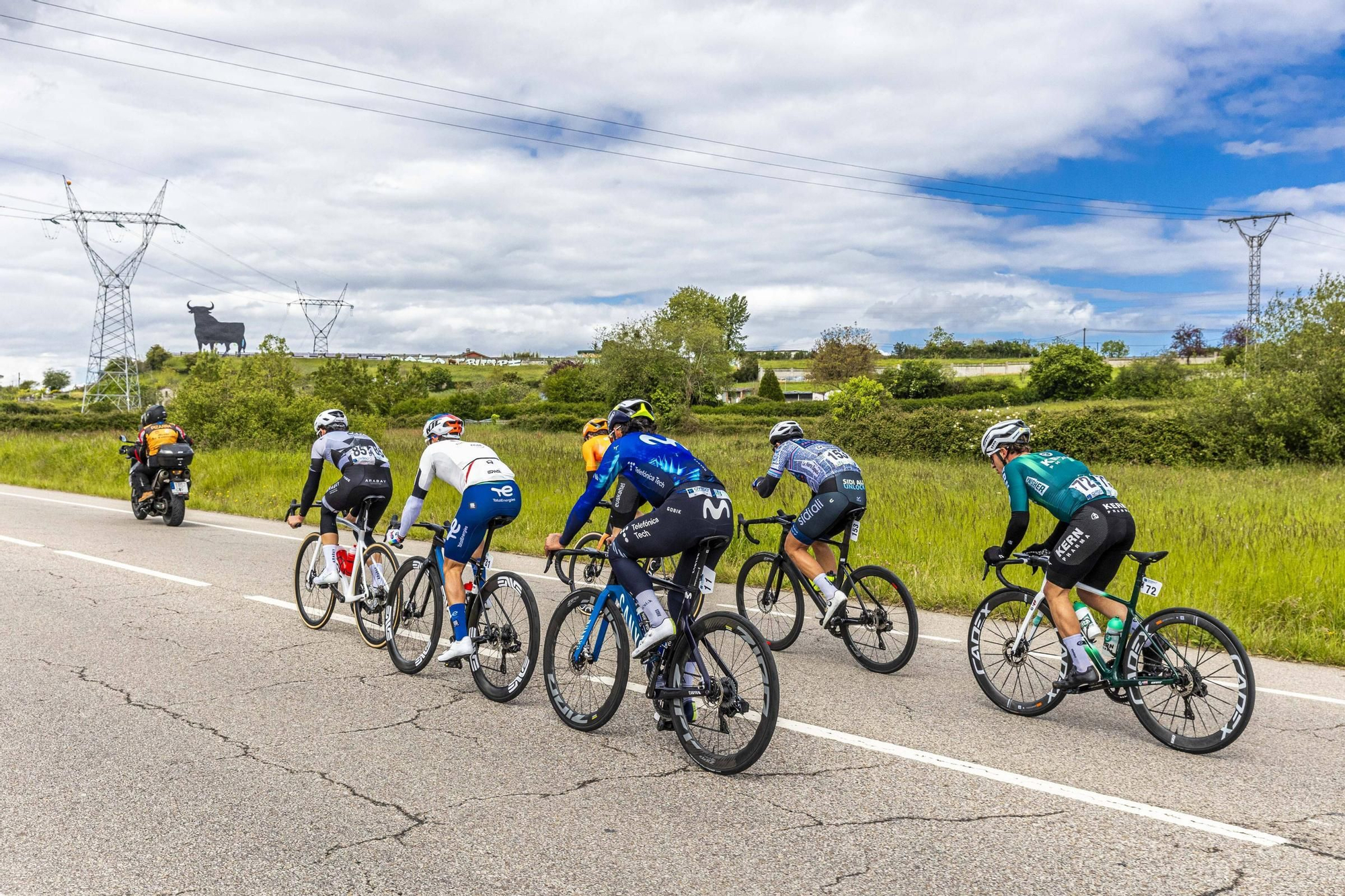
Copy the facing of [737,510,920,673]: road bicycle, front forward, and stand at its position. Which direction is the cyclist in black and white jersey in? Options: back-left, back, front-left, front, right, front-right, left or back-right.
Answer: front-left

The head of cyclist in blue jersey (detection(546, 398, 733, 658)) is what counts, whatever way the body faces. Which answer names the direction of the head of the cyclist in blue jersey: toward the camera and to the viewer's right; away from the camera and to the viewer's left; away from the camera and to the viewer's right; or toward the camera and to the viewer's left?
away from the camera and to the viewer's left

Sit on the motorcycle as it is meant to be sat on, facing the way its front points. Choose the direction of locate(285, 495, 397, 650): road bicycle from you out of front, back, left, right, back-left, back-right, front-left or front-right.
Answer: back-left

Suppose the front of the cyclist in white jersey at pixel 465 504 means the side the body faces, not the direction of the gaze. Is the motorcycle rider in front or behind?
in front

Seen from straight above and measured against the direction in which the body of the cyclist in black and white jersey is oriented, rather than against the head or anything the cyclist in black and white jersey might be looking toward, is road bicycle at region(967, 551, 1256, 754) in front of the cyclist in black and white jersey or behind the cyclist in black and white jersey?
behind

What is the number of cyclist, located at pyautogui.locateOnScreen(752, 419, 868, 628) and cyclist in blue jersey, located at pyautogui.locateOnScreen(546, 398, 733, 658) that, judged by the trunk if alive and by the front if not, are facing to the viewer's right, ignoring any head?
0

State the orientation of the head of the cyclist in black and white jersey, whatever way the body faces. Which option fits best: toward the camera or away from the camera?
away from the camera

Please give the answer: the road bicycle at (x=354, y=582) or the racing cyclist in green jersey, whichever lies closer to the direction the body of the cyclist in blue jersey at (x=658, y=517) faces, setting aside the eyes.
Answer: the road bicycle

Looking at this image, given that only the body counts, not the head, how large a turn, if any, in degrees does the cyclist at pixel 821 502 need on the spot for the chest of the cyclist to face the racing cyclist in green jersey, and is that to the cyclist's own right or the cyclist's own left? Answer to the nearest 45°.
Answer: approximately 180°

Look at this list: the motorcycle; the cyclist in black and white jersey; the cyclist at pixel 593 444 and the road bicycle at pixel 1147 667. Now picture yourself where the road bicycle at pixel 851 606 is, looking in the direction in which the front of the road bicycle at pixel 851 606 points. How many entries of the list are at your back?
1

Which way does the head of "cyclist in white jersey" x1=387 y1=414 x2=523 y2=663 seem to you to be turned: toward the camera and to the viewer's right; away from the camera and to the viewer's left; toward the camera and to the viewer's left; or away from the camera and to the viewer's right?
away from the camera and to the viewer's left

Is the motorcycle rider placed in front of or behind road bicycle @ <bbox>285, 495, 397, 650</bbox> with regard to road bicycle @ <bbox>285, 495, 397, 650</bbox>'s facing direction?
in front
